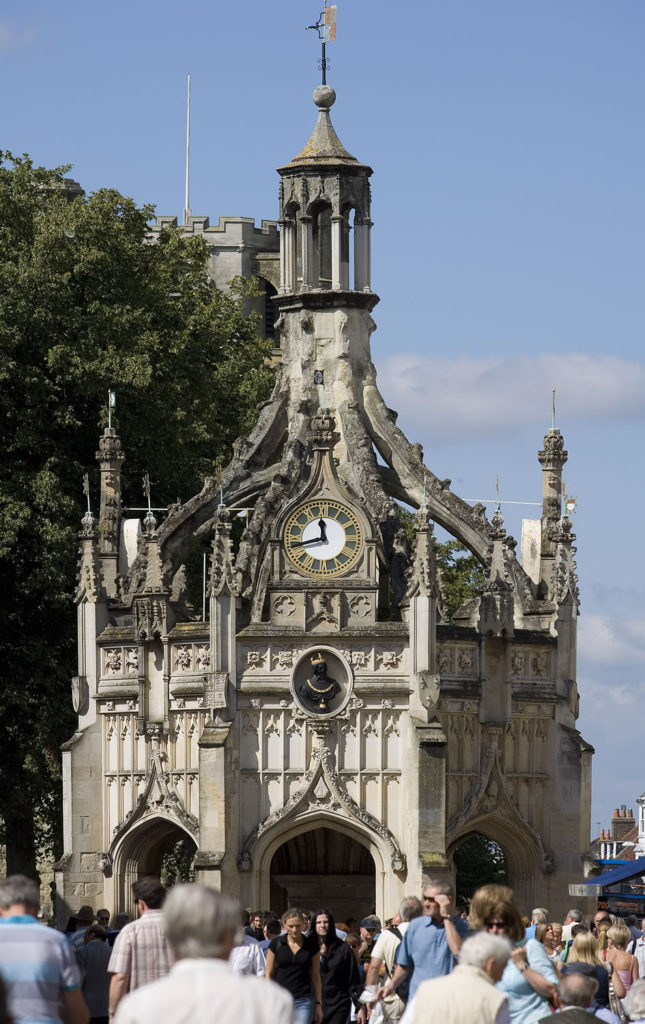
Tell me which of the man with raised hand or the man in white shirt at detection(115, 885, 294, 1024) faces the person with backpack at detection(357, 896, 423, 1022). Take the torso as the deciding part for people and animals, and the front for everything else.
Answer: the man in white shirt

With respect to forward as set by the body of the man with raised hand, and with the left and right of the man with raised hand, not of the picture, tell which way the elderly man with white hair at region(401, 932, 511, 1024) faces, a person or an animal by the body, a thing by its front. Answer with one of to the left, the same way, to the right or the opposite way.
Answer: the opposite way

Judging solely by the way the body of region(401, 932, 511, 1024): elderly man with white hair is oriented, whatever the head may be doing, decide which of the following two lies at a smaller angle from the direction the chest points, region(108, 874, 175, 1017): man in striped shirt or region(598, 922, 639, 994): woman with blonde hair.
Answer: the woman with blonde hair

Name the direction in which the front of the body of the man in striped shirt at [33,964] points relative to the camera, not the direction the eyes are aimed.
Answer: away from the camera

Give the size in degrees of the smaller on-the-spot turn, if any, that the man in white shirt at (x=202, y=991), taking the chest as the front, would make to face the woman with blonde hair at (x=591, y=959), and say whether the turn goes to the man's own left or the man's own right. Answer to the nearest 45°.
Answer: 0° — they already face them

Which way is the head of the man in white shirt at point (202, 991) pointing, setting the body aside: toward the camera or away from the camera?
away from the camera

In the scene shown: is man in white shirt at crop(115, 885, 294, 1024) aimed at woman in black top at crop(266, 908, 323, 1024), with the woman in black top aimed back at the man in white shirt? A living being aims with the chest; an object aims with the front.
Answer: yes

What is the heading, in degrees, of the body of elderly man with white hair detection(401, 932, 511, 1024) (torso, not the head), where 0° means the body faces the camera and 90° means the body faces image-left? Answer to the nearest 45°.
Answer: approximately 225°
